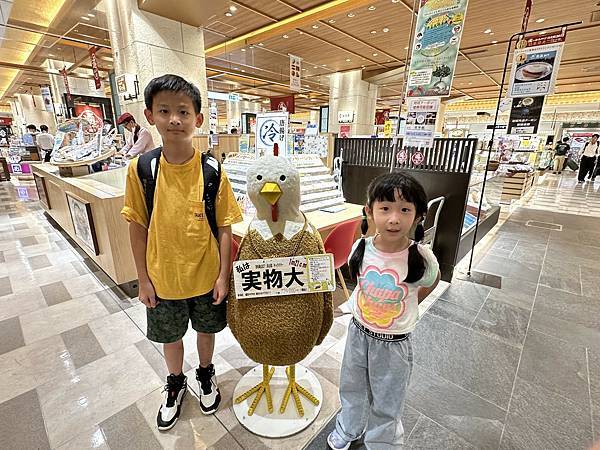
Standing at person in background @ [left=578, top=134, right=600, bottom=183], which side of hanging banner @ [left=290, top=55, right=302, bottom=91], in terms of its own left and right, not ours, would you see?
left

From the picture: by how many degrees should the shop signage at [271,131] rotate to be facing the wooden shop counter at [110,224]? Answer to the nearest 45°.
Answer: approximately 90° to its right

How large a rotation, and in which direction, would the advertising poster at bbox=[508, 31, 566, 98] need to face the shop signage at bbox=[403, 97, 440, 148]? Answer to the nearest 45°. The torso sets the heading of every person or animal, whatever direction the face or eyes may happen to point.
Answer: approximately 45° to its right

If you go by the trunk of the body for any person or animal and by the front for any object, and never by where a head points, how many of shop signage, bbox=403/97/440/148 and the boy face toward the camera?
2

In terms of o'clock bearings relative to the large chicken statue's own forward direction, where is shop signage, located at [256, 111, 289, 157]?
The shop signage is roughly at 6 o'clock from the large chicken statue.

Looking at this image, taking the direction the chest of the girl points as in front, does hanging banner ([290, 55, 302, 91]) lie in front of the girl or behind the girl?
behind

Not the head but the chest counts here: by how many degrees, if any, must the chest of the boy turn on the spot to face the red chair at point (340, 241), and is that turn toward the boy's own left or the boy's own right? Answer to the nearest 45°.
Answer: approximately 90° to the boy's own left

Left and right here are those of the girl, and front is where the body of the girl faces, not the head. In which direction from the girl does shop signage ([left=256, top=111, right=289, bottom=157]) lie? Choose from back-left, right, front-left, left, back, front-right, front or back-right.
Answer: back-right

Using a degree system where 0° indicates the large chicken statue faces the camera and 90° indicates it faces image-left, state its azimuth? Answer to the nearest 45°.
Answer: approximately 0°
